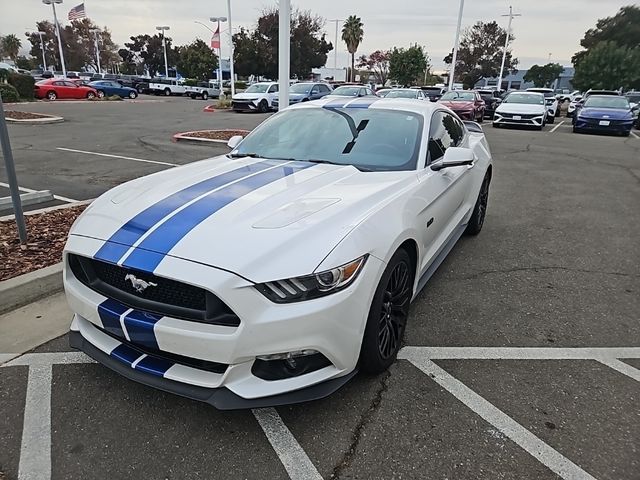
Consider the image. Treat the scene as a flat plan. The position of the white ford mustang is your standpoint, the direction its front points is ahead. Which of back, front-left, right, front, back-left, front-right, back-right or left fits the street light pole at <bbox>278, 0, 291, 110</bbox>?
back-right

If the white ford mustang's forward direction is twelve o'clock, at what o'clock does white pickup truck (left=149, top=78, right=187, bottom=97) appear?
The white pickup truck is roughly at 4 o'clock from the white ford mustang.

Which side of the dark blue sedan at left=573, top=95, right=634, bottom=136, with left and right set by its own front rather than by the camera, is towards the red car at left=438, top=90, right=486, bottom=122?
right

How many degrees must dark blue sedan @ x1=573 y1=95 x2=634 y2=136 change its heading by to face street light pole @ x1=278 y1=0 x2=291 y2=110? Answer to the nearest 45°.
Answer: approximately 45° to its right

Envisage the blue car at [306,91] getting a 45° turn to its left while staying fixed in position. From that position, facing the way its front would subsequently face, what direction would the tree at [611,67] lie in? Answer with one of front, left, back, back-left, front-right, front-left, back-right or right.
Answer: back-left

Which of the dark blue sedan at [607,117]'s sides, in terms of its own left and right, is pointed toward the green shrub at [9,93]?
right

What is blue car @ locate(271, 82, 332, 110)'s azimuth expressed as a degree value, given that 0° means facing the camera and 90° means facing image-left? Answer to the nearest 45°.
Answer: approximately 45°

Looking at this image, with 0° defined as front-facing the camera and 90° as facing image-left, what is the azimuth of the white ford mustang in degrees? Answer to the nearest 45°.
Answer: approximately 45°

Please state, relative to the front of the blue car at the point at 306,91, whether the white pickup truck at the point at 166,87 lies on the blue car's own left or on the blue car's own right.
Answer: on the blue car's own right

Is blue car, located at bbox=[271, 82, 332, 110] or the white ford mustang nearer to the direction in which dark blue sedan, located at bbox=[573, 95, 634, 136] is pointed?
the white ford mustang

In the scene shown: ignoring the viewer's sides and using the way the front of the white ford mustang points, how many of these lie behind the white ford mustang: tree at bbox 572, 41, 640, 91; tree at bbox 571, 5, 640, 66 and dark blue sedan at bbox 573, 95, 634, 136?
3

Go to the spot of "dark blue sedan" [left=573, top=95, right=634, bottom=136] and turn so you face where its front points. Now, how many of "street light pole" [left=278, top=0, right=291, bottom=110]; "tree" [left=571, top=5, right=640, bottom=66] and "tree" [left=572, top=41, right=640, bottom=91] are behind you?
2

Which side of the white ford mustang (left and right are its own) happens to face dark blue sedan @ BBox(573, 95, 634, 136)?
back
